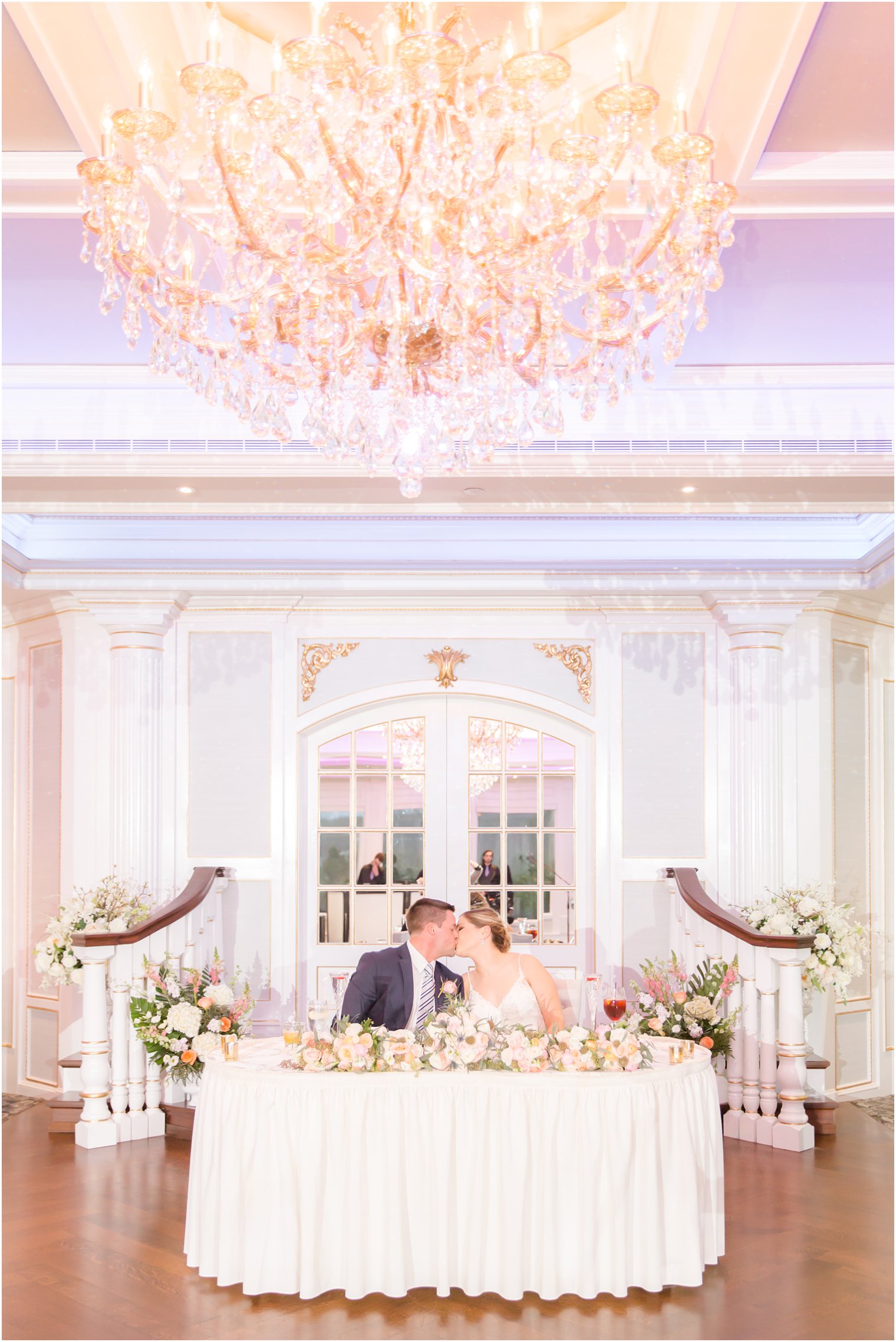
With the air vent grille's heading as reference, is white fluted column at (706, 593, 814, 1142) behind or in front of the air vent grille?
behind

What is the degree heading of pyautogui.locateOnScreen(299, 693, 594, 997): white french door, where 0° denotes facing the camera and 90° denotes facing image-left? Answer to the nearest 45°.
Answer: approximately 0°

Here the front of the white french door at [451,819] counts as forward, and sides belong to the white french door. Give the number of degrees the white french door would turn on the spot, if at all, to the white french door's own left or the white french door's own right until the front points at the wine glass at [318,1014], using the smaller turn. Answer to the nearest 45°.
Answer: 0° — it already faces it

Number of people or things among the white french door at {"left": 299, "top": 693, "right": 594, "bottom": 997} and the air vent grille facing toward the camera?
2

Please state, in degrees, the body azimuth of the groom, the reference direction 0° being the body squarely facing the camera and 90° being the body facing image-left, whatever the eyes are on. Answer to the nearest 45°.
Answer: approximately 315°

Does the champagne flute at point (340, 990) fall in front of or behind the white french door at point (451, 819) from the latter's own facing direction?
in front

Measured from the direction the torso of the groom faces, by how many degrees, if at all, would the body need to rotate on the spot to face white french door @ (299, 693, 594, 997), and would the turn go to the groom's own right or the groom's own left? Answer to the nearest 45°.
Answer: approximately 135° to the groom's own left

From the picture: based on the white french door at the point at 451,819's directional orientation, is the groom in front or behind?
in front

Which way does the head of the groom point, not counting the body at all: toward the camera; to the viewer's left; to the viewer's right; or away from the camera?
to the viewer's right

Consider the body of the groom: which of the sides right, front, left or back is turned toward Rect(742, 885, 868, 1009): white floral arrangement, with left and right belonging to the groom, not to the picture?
left

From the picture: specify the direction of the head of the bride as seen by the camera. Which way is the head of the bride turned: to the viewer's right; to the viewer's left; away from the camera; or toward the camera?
to the viewer's left
